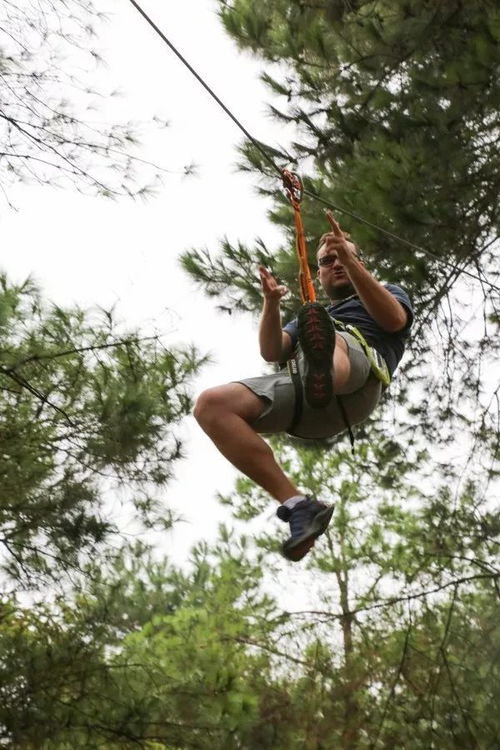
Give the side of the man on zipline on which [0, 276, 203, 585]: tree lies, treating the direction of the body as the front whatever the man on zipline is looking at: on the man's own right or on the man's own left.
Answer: on the man's own right

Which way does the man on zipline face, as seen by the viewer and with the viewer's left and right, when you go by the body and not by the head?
facing the viewer and to the left of the viewer
